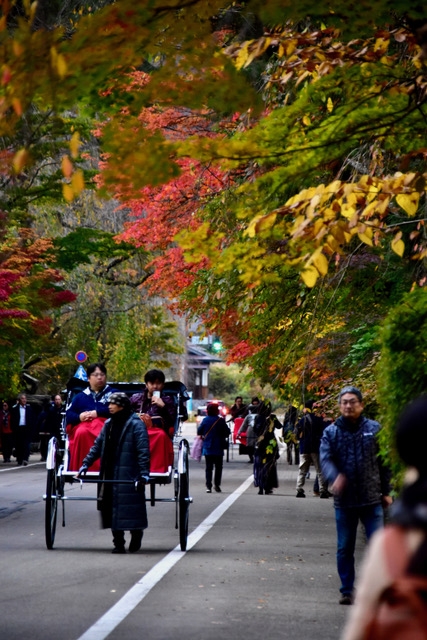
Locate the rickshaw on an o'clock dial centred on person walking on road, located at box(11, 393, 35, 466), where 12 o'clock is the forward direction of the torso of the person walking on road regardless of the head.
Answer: The rickshaw is roughly at 12 o'clock from the person walking on road.

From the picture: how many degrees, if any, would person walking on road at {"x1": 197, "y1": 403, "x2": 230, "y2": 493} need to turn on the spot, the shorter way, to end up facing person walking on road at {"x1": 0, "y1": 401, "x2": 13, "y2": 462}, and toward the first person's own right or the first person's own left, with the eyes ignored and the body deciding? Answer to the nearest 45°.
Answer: approximately 45° to the first person's own left

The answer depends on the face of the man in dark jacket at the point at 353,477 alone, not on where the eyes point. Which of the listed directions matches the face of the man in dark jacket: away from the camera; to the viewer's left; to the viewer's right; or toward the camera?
toward the camera

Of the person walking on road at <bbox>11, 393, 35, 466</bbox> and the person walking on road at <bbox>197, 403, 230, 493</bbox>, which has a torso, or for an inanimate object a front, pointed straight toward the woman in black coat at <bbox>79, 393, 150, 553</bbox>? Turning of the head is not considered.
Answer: the person walking on road at <bbox>11, 393, 35, 466</bbox>

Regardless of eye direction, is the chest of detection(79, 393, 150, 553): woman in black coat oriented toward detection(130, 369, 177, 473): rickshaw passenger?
no

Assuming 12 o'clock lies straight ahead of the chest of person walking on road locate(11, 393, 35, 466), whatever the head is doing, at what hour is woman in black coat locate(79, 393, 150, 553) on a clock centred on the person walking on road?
The woman in black coat is roughly at 12 o'clock from the person walking on road.

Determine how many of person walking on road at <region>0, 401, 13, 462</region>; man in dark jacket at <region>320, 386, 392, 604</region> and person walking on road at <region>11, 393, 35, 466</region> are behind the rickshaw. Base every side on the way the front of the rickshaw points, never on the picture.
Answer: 2

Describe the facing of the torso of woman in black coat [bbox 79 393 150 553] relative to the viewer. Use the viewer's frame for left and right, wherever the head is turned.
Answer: facing the viewer and to the left of the viewer

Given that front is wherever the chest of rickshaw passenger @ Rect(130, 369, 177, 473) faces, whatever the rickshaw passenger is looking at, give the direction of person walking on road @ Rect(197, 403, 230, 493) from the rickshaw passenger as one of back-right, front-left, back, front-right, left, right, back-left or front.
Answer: back

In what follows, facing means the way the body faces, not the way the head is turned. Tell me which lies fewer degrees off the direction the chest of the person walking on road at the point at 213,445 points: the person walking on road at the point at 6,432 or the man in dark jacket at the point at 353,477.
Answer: the person walking on road

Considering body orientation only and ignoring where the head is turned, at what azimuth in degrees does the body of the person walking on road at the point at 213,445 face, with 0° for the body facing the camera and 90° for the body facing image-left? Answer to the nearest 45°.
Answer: approximately 180°

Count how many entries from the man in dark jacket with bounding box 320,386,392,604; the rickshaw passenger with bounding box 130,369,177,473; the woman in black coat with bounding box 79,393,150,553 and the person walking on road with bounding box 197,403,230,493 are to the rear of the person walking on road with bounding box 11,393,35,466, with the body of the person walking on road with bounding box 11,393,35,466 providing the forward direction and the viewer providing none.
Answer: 0

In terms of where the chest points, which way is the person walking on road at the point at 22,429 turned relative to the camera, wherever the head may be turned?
toward the camera

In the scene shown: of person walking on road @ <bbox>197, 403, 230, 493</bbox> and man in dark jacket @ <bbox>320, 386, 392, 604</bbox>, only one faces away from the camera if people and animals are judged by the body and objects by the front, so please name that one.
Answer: the person walking on road

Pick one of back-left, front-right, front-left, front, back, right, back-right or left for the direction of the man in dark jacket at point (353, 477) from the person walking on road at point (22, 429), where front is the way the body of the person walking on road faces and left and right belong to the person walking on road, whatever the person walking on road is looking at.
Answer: front

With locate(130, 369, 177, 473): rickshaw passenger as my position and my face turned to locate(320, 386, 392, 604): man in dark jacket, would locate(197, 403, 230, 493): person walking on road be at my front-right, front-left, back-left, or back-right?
back-left

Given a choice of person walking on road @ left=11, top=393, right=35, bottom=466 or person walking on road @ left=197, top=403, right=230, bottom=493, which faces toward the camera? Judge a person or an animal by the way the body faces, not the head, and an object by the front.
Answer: person walking on road @ left=11, top=393, right=35, bottom=466

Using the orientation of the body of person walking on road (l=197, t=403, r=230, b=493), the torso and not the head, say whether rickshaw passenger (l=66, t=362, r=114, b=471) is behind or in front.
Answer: behind

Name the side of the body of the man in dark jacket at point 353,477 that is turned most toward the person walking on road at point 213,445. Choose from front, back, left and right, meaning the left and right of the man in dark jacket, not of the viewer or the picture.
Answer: back
